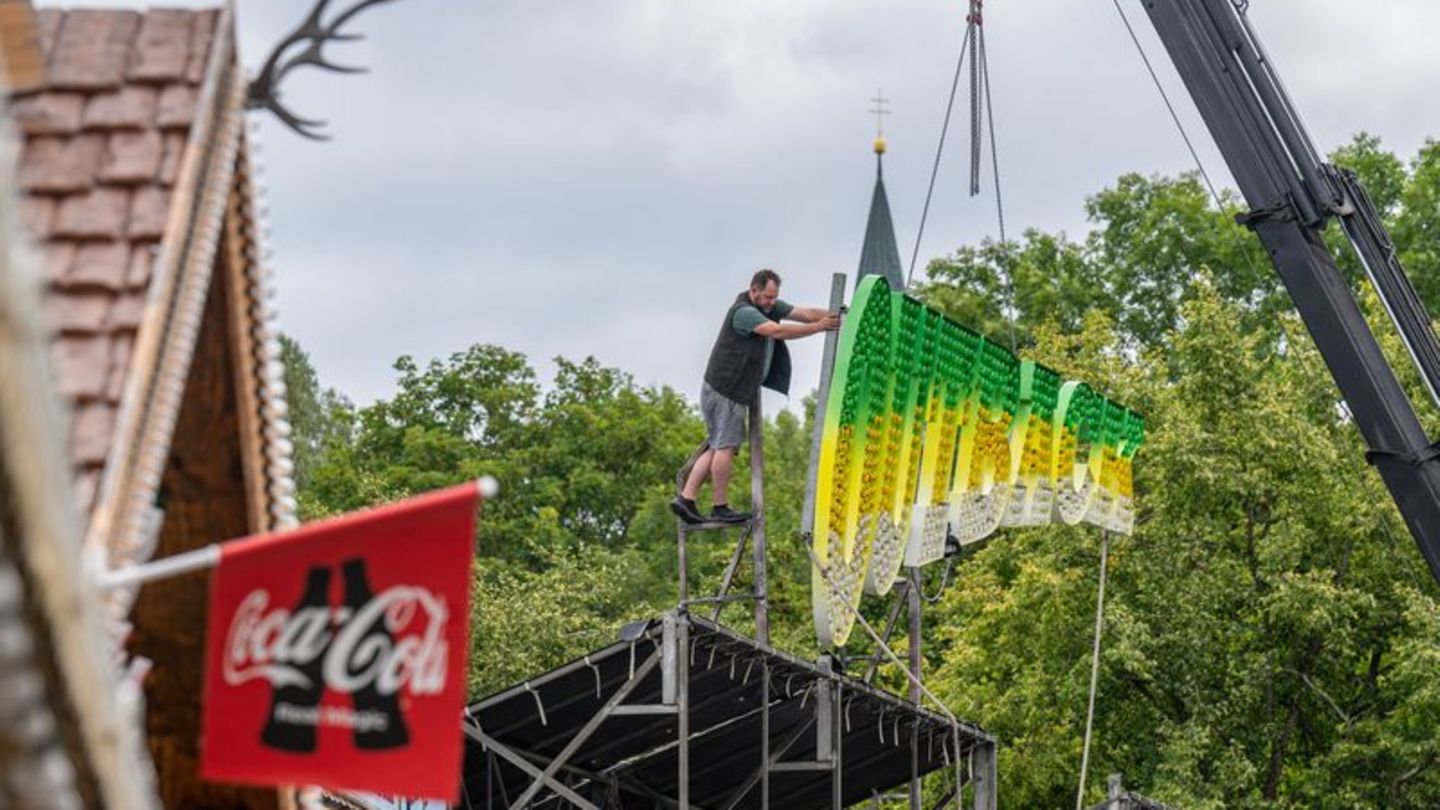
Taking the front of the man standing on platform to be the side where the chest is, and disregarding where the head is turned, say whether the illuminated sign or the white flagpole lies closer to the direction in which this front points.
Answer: the illuminated sign

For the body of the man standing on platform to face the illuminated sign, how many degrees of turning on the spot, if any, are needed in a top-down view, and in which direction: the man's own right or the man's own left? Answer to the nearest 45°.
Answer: approximately 45° to the man's own left

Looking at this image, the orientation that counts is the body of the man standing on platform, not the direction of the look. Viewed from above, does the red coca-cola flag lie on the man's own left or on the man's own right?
on the man's own right

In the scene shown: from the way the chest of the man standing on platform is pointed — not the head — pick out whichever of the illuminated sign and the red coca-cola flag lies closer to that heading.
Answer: the illuminated sign

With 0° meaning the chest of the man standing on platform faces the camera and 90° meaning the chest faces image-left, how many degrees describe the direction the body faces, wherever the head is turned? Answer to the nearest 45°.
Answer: approximately 270°
